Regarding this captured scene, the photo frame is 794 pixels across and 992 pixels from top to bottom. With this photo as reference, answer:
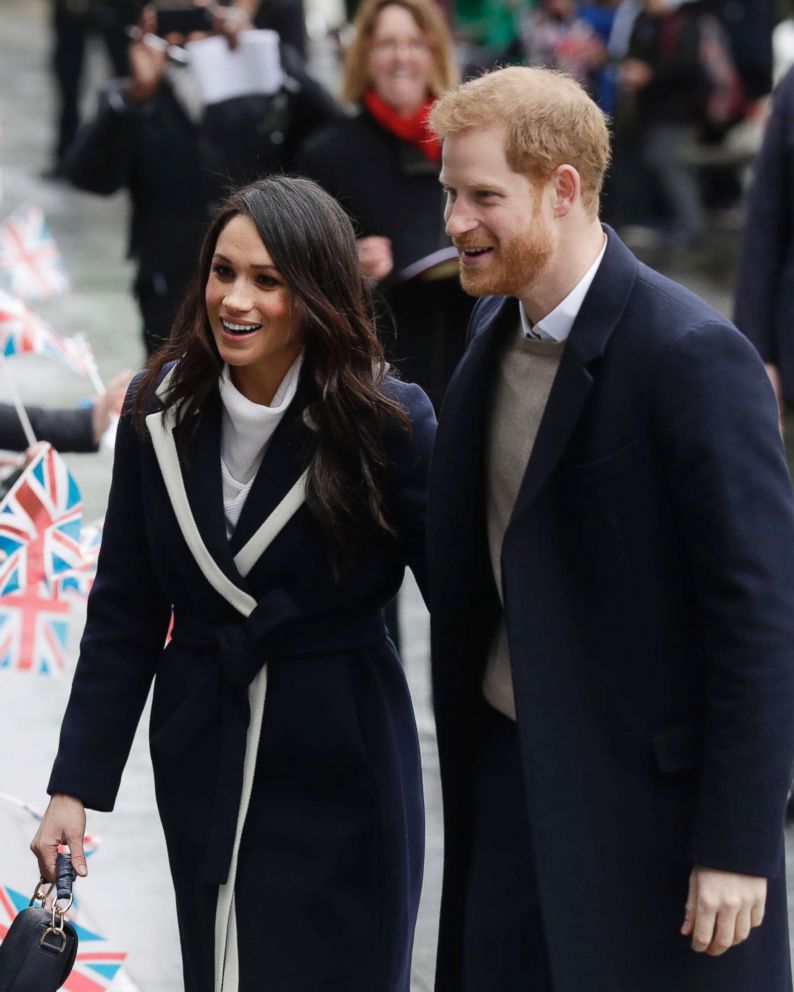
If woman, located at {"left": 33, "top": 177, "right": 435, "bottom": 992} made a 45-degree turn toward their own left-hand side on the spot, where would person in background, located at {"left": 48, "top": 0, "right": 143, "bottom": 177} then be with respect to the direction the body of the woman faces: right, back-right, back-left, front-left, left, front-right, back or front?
back

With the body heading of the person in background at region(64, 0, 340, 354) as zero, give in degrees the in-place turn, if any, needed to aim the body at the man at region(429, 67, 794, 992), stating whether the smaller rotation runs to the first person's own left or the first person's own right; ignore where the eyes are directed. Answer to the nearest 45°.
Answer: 0° — they already face them

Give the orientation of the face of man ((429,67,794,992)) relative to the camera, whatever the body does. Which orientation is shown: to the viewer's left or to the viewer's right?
to the viewer's left

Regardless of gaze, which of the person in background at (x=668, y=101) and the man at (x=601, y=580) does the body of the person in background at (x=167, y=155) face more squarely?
the man

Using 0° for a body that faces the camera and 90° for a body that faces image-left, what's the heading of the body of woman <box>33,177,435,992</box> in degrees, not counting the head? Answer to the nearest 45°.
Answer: approximately 45°

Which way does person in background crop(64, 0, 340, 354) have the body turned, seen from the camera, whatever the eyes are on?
toward the camera

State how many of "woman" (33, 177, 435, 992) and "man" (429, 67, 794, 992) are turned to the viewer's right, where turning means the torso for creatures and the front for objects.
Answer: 0

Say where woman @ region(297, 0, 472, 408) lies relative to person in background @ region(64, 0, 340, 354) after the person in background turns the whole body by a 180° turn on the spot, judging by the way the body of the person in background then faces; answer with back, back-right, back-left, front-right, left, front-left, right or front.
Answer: back-right

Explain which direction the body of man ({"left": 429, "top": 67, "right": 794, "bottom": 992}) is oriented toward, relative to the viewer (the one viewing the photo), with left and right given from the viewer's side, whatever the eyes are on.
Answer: facing the viewer and to the left of the viewer

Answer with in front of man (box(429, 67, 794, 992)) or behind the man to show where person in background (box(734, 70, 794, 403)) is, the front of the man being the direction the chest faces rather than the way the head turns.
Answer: behind
